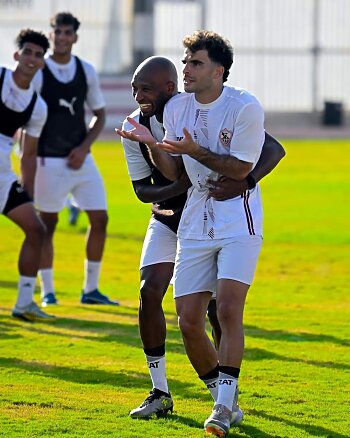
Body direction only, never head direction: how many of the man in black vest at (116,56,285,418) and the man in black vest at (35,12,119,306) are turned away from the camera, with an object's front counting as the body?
0

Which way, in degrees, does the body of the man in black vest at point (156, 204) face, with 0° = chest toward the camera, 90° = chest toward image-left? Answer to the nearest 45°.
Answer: approximately 45°

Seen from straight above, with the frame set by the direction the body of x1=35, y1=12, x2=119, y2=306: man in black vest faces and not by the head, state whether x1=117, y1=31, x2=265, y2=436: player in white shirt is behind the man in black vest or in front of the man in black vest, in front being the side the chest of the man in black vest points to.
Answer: in front

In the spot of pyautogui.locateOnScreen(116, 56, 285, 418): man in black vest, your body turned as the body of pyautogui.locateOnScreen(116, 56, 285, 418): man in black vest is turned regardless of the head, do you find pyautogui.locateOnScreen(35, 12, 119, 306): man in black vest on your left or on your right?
on your right

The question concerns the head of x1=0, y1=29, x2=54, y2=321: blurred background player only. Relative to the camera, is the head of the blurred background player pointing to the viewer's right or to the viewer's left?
to the viewer's right

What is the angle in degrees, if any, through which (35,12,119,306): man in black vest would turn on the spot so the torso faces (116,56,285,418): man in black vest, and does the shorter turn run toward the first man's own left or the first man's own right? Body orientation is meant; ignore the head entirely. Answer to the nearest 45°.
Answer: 0° — they already face them

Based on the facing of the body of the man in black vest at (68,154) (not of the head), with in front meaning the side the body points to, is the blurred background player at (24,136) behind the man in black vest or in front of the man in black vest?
in front

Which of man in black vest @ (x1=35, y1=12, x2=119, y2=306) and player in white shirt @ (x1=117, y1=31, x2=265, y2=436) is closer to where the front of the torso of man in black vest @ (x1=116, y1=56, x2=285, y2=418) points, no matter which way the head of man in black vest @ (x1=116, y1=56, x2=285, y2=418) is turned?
the player in white shirt

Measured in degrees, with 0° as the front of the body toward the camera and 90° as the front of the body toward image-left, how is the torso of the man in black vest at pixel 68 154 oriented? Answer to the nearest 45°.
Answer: approximately 0°

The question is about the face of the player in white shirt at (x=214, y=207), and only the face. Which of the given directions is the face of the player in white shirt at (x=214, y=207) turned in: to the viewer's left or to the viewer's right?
to the viewer's left
